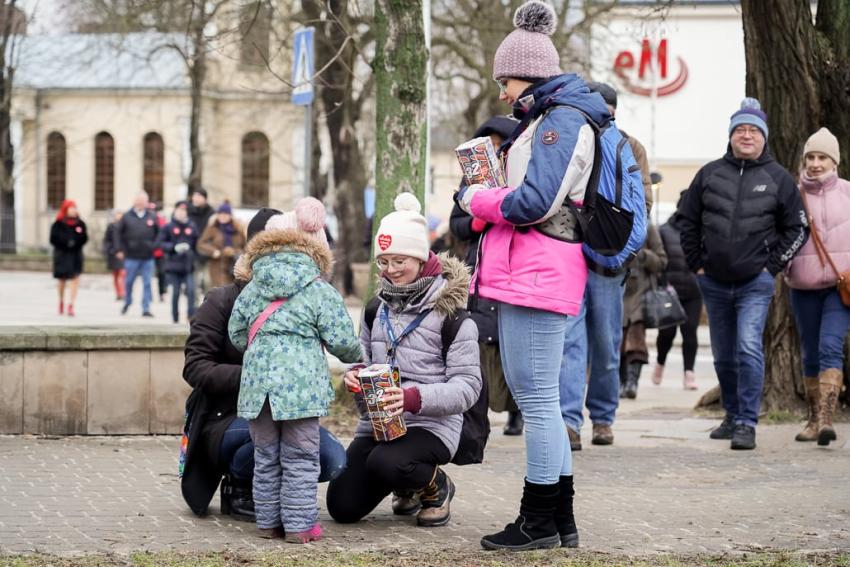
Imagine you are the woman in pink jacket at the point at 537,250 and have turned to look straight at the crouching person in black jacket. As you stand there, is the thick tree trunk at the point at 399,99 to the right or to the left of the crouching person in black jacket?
right

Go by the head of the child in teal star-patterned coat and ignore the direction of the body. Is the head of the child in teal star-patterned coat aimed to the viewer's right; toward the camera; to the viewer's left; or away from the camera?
away from the camera

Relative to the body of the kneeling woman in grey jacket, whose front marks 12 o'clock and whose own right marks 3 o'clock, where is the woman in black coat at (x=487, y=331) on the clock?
The woman in black coat is roughly at 5 o'clock from the kneeling woman in grey jacket.

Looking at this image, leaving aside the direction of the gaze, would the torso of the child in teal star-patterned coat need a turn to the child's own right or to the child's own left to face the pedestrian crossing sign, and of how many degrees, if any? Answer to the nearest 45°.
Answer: approximately 45° to the child's own left

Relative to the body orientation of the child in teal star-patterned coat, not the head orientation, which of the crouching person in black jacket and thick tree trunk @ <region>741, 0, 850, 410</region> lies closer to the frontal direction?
the thick tree trunk

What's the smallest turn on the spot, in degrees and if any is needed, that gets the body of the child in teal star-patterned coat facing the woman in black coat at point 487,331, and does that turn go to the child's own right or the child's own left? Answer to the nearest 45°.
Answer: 0° — they already face them

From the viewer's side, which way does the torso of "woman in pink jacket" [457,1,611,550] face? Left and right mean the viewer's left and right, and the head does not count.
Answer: facing to the left of the viewer

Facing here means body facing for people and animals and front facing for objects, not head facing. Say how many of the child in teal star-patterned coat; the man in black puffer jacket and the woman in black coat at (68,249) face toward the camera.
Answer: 2

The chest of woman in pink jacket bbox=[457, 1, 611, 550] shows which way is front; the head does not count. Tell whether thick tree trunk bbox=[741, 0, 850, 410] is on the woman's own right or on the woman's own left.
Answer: on the woman's own right

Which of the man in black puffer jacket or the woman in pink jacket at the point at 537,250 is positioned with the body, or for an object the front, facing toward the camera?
the man in black puffer jacket

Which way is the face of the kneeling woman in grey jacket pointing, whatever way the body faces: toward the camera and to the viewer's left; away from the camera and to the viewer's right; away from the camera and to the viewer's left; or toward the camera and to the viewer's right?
toward the camera and to the viewer's left

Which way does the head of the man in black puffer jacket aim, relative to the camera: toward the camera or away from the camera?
toward the camera

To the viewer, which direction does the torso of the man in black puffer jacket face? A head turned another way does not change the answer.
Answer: toward the camera

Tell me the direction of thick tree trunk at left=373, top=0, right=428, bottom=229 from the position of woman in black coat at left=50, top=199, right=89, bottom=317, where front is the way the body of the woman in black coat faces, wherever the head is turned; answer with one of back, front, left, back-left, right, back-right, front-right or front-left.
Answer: front

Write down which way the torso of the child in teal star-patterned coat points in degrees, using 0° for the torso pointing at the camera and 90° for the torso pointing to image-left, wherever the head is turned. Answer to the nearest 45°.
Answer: approximately 225°

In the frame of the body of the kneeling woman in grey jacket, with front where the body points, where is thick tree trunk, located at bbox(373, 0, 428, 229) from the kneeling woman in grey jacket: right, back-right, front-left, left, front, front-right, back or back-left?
back-right
